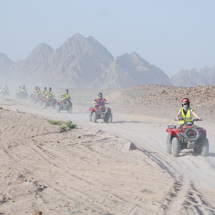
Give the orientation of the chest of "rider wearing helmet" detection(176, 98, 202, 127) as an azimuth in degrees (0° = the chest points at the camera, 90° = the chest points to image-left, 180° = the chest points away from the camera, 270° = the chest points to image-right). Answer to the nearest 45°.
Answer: approximately 0°

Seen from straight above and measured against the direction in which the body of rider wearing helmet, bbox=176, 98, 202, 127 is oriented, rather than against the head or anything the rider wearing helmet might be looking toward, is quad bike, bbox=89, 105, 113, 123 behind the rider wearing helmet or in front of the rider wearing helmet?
behind
